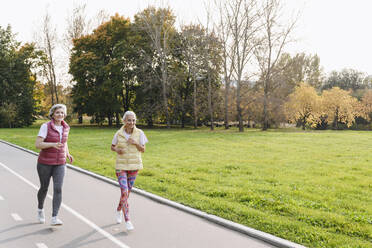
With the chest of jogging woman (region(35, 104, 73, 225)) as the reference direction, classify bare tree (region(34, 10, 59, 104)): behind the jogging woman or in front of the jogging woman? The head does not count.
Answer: behind

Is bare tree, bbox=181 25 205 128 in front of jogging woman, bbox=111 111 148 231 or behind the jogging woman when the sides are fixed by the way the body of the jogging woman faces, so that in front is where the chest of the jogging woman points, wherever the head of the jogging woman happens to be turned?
behind

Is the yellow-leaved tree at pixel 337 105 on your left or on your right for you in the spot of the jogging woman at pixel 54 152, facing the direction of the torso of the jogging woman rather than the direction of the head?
on your left

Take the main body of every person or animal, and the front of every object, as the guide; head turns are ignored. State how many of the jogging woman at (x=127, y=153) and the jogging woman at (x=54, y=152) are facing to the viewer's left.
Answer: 0

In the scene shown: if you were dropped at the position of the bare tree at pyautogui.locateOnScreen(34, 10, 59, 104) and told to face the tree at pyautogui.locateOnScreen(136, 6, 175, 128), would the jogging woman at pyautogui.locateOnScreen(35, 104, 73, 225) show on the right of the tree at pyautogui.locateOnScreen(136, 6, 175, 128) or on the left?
right

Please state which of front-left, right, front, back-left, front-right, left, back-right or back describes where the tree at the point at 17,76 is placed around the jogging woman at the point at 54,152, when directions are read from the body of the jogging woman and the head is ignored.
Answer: back-left

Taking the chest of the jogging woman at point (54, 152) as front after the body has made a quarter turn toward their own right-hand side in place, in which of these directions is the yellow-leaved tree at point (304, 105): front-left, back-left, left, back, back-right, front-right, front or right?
back

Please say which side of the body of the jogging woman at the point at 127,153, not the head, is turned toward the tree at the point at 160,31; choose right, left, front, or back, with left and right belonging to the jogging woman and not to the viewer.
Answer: back

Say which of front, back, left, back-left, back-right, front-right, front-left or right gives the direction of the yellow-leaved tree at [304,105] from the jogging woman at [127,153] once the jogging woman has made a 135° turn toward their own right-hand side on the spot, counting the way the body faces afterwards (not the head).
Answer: right

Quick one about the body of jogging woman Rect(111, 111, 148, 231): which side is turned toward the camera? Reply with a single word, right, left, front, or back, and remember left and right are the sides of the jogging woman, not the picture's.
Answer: front

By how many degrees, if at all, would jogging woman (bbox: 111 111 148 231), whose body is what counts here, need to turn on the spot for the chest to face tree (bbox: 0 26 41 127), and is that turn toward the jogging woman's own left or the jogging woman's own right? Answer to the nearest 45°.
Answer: approximately 180°
